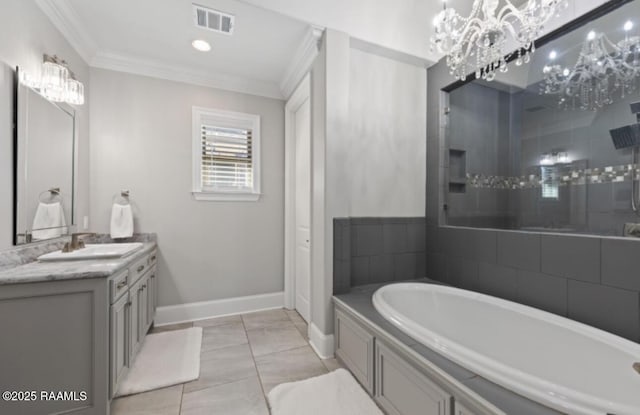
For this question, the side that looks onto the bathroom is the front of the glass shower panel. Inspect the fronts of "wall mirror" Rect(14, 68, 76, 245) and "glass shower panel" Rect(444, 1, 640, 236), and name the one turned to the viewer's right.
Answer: "wall mirror" Rect(14, 68, 76, 245)

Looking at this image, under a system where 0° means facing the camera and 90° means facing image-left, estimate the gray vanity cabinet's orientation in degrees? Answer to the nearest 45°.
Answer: approximately 270°

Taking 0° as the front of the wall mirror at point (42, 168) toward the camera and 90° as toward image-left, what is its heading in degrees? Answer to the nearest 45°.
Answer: approximately 270°

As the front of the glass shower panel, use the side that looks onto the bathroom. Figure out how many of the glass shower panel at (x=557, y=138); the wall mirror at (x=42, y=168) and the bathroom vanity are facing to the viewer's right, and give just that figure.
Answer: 2
